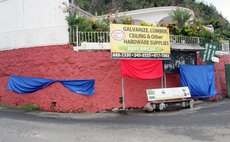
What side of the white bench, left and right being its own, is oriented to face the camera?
front

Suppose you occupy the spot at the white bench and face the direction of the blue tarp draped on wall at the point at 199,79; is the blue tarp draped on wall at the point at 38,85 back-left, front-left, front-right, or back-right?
back-left

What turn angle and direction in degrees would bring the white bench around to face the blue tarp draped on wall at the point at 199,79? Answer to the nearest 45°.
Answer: approximately 135° to its left

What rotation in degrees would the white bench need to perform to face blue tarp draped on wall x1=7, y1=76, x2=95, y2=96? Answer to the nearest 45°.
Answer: approximately 90° to its right

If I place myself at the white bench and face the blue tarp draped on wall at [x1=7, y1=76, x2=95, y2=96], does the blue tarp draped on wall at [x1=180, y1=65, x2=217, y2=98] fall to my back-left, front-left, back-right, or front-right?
back-right
